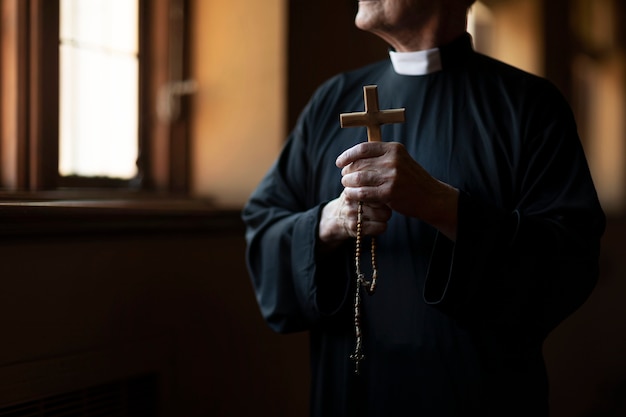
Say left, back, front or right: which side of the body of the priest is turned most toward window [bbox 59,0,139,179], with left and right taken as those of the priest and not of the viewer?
right

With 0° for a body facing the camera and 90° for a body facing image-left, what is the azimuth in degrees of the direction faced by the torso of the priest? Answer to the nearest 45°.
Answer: approximately 45°

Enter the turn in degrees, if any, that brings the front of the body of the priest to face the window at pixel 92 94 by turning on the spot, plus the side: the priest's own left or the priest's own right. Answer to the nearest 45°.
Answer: approximately 90° to the priest's own right
